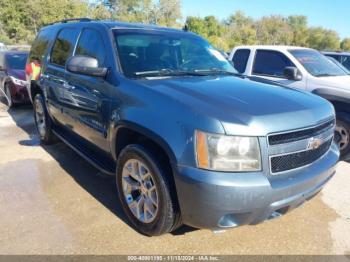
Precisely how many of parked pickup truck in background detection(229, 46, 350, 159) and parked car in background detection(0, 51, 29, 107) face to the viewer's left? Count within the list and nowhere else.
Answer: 0

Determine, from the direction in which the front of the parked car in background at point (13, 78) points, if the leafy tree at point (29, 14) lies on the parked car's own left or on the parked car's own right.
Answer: on the parked car's own left

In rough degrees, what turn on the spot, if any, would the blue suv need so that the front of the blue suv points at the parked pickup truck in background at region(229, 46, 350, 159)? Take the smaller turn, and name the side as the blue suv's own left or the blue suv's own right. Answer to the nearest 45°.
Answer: approximately 90° to the blue suv's own left

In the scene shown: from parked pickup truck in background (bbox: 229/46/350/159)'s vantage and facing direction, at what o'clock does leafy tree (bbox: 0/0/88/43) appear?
The leafy tree is roughly at 6 o'clock from the parked pickup truck in background.

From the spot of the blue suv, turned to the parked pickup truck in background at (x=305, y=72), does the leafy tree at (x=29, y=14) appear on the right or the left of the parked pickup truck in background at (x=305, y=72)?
left

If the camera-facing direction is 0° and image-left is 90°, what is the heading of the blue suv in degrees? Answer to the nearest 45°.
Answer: approximately 315°

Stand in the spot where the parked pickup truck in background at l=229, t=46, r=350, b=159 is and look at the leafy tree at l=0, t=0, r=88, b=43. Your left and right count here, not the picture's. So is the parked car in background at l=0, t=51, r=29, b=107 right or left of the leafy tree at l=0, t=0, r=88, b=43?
left

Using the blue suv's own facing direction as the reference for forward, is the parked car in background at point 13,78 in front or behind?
behind

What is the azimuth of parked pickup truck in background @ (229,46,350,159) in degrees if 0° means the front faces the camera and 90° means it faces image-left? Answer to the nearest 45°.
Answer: approximately 315°

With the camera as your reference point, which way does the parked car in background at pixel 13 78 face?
facing the viewer and to the right of the viewer

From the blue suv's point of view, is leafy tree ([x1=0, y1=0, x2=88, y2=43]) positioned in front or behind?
behind
